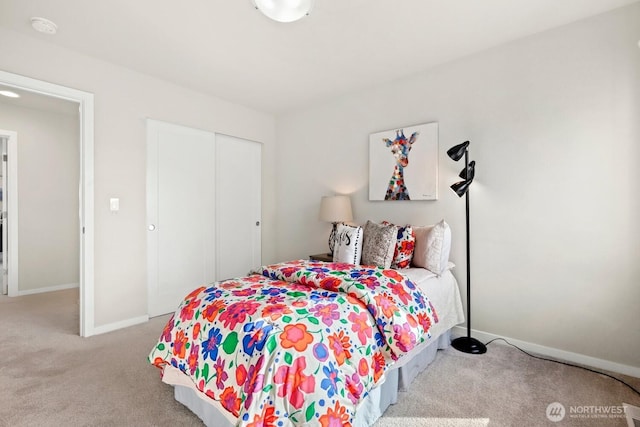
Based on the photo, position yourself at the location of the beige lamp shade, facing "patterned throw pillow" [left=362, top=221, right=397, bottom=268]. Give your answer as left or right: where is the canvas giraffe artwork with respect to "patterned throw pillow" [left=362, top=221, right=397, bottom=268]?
left

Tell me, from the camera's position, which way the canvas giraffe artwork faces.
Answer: facing the viewer and to the left of the viewer

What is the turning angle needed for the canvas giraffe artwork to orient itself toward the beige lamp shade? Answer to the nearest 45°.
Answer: approximately 45° to its right

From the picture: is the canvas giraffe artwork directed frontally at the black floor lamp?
no

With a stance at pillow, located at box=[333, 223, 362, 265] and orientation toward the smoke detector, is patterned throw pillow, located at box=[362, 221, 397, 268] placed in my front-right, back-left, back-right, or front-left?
back-left

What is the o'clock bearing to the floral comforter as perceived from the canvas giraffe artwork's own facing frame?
The floral comforter is roughly at 11 o'clock from the canvas giraffe artwork.

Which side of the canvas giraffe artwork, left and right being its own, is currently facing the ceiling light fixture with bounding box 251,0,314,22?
front

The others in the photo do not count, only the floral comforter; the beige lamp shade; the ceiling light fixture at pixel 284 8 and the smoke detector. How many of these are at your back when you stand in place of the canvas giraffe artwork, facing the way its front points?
0
